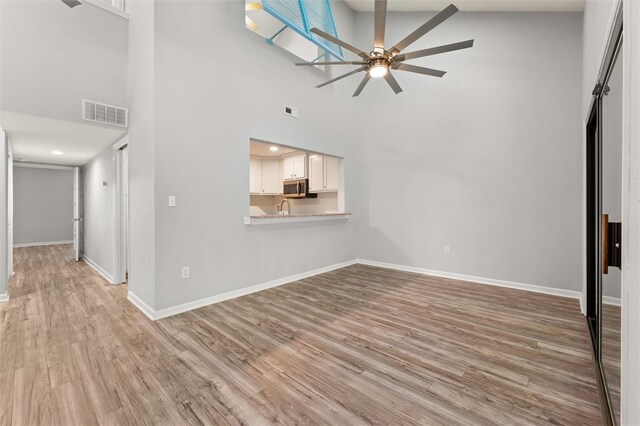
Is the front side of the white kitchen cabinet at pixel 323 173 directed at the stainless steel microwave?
no

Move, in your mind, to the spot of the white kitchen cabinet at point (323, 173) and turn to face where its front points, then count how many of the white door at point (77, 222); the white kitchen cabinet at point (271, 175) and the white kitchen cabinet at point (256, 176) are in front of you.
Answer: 0

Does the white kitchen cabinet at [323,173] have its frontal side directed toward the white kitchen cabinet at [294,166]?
no

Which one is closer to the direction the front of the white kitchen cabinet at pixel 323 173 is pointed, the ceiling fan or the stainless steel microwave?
the ceiling fan

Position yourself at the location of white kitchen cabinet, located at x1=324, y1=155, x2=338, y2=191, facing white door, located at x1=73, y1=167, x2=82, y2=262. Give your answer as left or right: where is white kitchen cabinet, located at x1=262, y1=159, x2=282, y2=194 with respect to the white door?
right

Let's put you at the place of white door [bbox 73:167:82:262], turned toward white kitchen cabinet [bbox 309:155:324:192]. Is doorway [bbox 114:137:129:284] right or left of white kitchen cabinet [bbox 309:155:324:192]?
right

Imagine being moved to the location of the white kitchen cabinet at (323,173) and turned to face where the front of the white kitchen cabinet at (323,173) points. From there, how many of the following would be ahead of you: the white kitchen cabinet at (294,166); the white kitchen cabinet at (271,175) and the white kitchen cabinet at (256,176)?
0

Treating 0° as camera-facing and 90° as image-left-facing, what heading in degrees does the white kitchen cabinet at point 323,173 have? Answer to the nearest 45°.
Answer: approximately 315°

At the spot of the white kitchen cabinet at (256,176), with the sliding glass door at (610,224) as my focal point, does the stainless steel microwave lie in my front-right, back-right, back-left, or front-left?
front-left

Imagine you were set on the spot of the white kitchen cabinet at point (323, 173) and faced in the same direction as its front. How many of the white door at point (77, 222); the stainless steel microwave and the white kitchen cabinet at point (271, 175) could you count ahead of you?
0

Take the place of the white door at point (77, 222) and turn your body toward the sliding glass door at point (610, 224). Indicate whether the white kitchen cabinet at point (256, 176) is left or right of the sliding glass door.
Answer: left

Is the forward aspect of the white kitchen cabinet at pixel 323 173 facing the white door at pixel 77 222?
no
